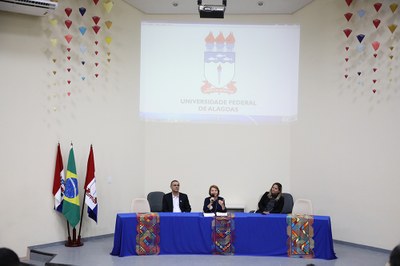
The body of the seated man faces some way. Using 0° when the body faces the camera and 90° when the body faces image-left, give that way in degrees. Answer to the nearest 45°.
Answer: approximately 0°

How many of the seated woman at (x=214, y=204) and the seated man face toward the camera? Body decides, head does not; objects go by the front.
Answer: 2

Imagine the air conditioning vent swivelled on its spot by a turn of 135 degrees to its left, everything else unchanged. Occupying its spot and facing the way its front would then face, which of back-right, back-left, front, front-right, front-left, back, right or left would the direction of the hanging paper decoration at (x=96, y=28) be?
front-right

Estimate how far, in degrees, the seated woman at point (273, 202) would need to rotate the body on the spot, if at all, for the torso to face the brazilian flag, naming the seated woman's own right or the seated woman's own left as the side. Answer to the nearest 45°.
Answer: approximately 45° to the seated woman's own right

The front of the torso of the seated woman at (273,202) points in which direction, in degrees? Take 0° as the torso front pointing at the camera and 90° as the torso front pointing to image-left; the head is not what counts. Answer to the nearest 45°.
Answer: approximately 45°

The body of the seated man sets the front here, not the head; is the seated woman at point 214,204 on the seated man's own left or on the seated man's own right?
on the seated man's own left

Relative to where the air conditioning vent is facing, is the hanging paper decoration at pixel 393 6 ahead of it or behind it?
ahead
